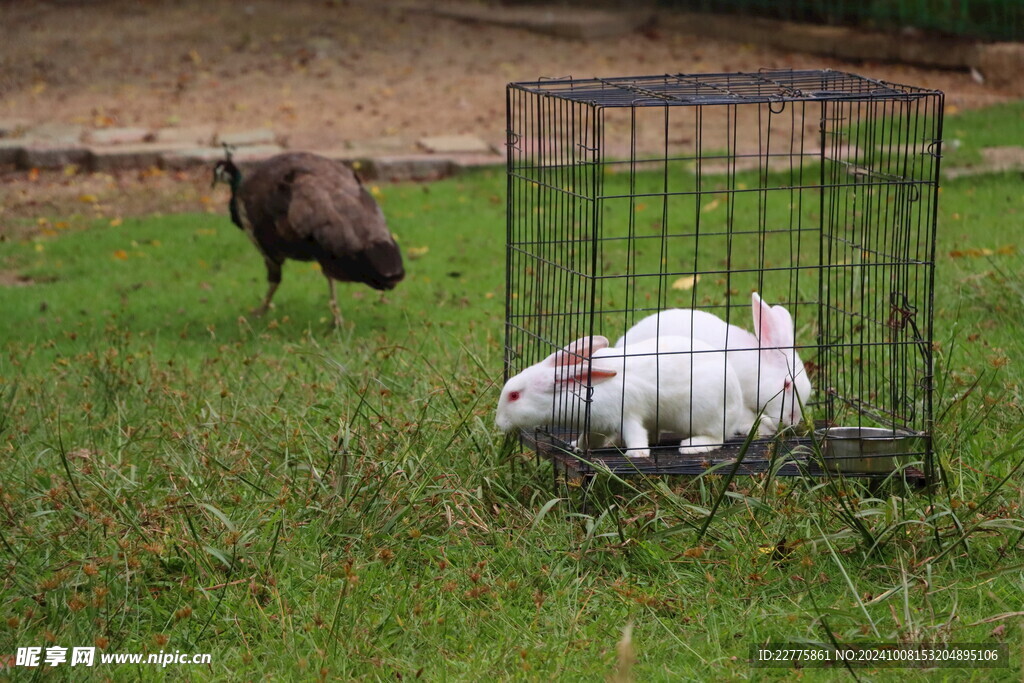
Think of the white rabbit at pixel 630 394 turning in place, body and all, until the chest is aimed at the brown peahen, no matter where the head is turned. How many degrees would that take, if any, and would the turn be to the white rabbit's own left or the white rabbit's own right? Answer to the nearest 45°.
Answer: approximately 45° to the white rabbit's own right

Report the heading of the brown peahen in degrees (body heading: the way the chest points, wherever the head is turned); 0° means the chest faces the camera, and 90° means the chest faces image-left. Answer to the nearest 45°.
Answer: approximately 90°

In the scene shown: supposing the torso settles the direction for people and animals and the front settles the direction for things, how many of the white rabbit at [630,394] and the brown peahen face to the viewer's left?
2

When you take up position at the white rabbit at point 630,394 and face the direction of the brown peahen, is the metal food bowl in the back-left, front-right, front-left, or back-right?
back-right

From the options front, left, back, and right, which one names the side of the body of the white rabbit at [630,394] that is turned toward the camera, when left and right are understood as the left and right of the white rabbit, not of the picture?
left

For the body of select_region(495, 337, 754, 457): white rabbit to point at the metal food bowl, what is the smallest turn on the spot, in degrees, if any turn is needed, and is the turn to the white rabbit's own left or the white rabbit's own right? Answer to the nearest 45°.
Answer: approximately 180°
